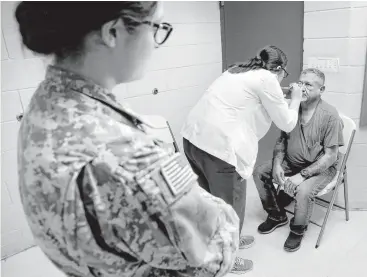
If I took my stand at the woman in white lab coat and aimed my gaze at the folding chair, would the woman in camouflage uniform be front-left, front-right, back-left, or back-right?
back-right

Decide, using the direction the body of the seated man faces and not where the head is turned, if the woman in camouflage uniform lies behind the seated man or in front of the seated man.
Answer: in front

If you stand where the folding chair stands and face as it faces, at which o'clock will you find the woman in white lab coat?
The woman in white lab coat is roughly at 12 o'clock from the folding chair.

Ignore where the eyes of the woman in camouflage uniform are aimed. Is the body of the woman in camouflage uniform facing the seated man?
yes

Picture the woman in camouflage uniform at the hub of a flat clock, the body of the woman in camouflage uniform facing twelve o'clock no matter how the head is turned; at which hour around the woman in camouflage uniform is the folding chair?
The folding chair is roughly at 12 o'clock from the woman in camouflage uniform.

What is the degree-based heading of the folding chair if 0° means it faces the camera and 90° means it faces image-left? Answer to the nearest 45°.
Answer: approximately 45°

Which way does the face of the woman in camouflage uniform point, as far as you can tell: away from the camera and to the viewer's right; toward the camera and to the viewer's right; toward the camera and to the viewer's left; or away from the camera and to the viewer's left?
away from the camera and to the viewer's right

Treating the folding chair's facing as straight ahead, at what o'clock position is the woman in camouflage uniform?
The woman in camouflage uniform is roughly at 11 o'clock from the folding chair.

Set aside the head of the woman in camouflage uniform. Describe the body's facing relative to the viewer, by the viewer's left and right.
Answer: facing away from the viewer and to the right of the viewer

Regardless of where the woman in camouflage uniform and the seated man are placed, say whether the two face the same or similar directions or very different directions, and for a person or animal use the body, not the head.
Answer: very different directions
